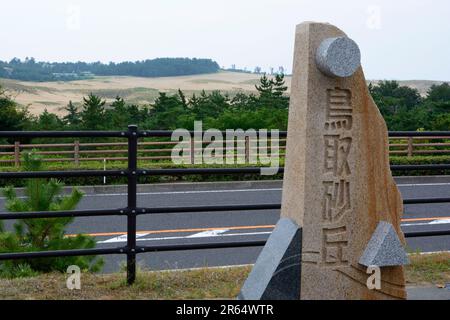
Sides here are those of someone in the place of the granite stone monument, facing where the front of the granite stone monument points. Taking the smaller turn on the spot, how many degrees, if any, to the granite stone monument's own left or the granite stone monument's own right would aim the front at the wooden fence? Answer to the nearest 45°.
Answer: approximately 180°

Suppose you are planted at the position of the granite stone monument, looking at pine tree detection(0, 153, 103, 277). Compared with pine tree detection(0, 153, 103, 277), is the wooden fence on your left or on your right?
right

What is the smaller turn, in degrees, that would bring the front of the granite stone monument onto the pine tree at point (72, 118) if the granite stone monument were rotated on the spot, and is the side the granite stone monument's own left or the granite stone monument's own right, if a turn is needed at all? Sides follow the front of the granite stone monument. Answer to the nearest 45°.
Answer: approximately 180°

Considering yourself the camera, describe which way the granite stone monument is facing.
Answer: facing the viewer and to the right of the viewer
